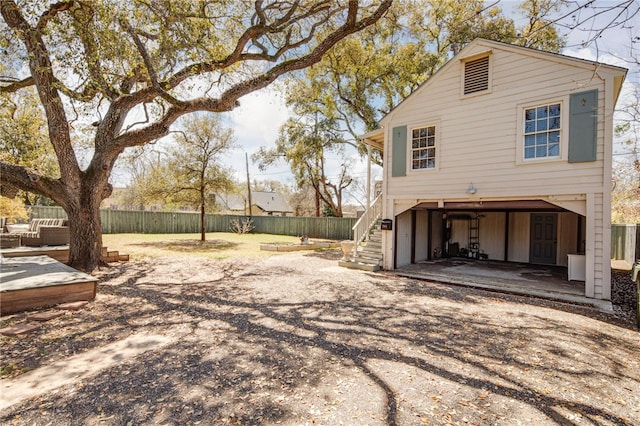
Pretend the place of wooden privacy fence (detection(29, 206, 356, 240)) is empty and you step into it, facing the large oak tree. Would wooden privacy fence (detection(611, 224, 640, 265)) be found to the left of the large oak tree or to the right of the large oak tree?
left

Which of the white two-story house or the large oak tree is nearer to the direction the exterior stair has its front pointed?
the large oak tree

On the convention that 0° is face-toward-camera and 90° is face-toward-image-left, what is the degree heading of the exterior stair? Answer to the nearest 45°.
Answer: approximately 45°

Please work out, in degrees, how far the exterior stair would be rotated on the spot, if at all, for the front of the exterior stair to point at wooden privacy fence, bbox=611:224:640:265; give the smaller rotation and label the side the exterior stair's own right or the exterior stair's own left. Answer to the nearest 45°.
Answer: approximately 135° to the exterior stair's own left

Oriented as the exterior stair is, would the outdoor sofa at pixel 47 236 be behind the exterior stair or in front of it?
in front

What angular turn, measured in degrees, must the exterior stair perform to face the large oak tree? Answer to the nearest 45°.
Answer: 0° — it already faces it
